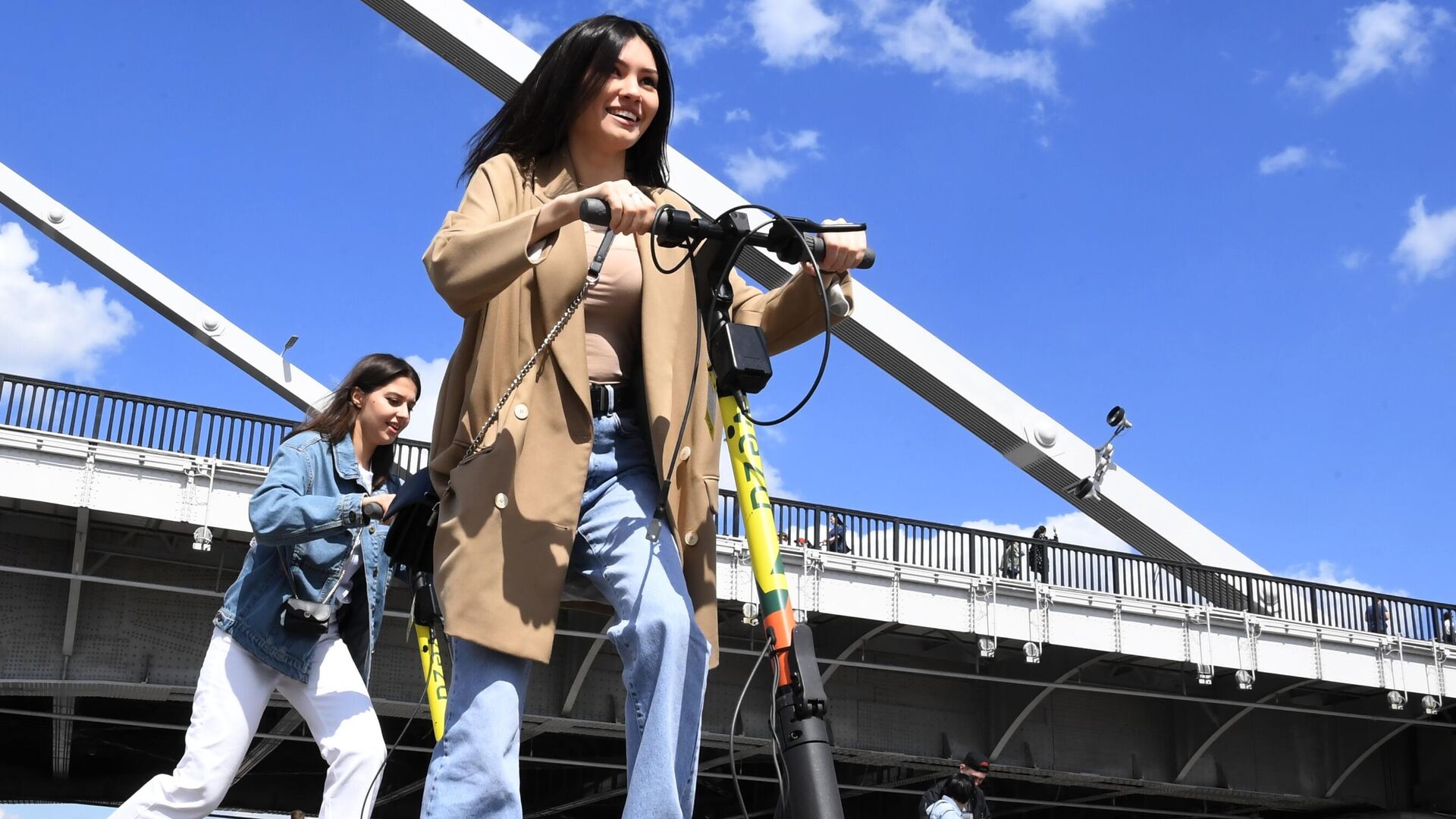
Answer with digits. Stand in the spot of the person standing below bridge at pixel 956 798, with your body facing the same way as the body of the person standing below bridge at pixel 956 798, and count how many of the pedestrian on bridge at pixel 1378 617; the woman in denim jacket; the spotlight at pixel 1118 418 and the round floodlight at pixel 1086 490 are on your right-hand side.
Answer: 1

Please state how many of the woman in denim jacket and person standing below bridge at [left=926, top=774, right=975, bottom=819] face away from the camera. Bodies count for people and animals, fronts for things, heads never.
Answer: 0

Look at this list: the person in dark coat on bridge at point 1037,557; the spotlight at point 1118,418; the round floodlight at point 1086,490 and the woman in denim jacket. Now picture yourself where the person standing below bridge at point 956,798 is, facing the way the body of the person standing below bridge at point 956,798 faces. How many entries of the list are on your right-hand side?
1

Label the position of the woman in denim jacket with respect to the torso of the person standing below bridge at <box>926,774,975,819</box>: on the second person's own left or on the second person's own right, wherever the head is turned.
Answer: on the second person's own right

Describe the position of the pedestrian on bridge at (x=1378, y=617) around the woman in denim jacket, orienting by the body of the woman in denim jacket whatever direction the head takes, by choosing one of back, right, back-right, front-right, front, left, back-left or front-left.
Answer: left

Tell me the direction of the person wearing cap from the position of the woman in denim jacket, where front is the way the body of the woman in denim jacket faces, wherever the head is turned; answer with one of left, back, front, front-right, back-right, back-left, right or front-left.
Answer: left

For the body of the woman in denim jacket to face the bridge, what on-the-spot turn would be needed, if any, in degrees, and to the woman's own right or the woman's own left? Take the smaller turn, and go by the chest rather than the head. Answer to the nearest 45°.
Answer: approximately 90° to the woman's own left

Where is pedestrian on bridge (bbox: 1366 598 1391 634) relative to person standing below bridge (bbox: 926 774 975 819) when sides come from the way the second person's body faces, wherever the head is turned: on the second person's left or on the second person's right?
on the second person's left
